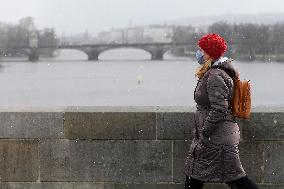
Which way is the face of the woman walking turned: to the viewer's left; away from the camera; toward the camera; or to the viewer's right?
to the viewer's left

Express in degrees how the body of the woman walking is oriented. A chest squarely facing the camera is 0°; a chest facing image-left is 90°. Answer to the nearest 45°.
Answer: approximately 90°
